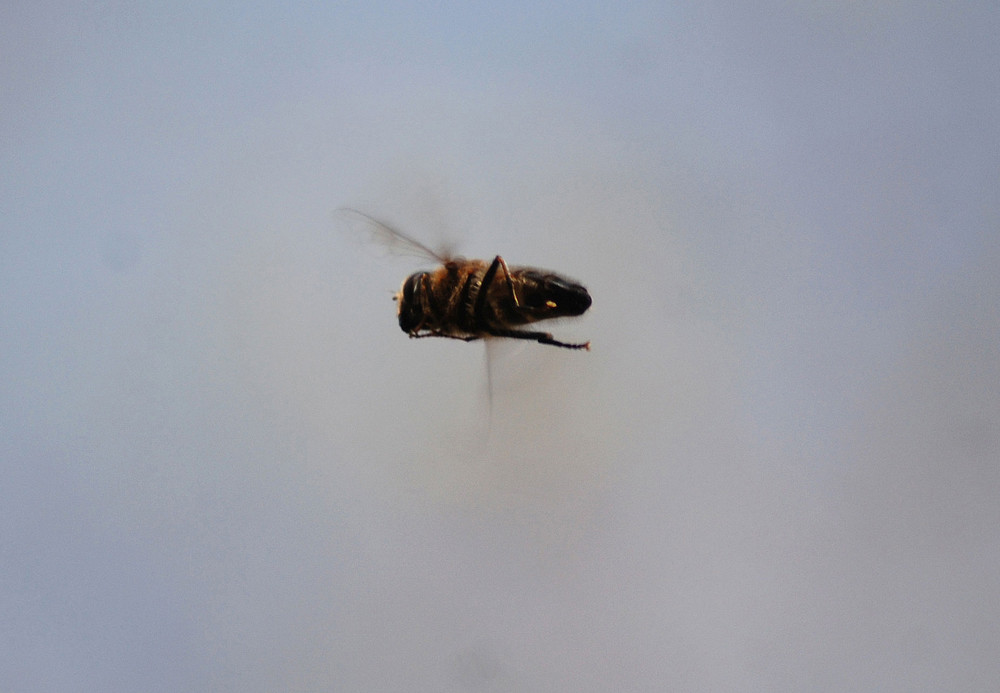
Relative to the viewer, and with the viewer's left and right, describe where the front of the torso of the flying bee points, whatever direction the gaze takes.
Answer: facing to the left of the viewer
